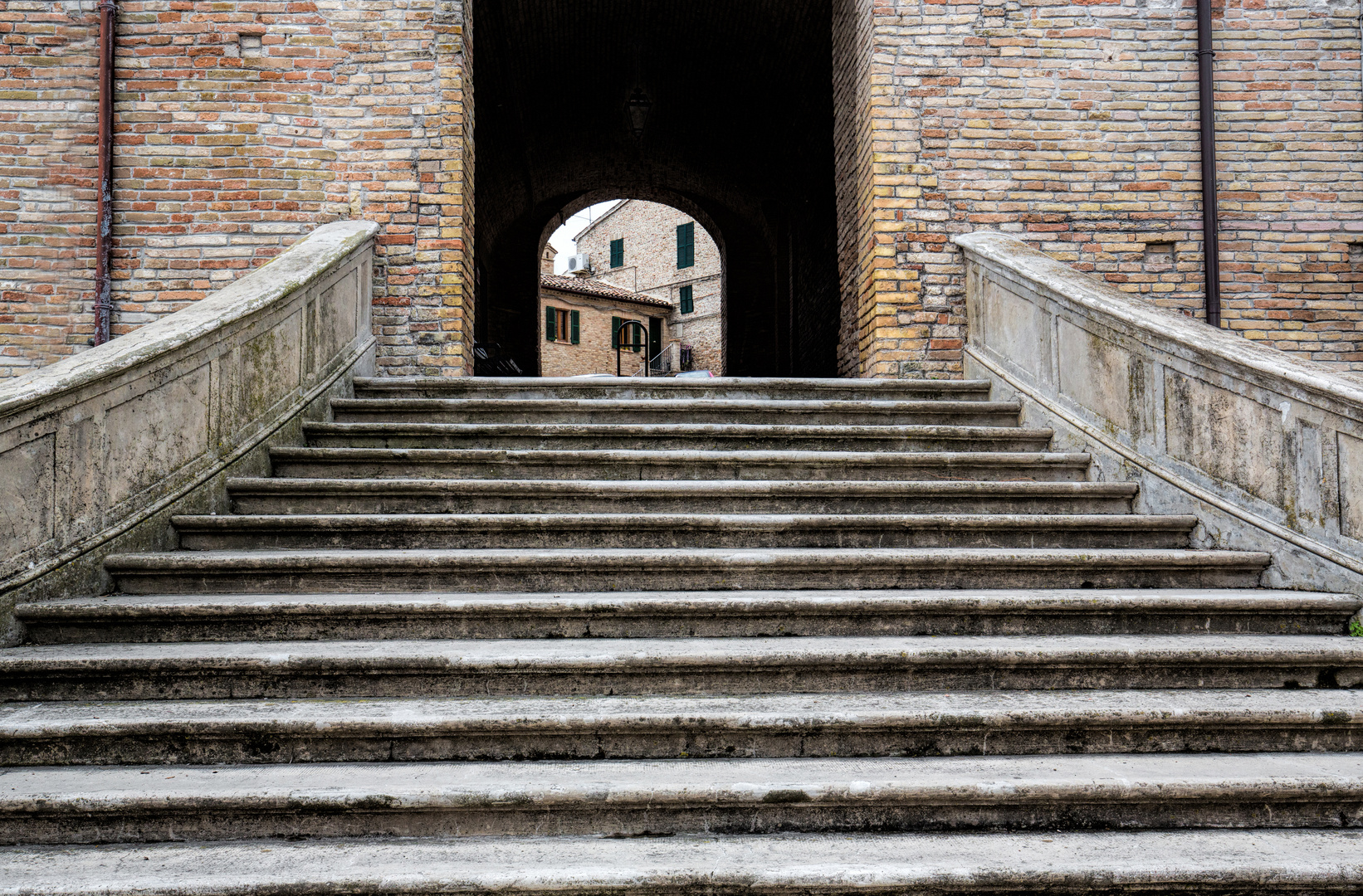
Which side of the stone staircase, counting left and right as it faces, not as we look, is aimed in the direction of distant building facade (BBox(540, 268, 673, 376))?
back

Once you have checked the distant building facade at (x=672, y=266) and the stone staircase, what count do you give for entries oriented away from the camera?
0

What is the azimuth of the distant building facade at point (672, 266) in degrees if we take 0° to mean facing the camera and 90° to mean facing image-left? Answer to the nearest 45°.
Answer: approximately 45°

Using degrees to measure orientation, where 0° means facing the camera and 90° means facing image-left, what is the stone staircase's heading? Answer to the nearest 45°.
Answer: approximately 0°

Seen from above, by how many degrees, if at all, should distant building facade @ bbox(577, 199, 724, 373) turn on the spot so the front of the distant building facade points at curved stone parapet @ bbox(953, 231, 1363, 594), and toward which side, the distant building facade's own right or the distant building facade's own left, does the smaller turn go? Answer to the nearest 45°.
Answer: approximately 45° to the distant building facade's own left

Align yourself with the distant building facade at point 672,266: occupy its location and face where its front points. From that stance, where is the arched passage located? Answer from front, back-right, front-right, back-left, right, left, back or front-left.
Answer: front-left

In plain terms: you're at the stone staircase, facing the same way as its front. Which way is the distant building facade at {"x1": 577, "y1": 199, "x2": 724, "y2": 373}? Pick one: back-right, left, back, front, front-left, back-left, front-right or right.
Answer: back
